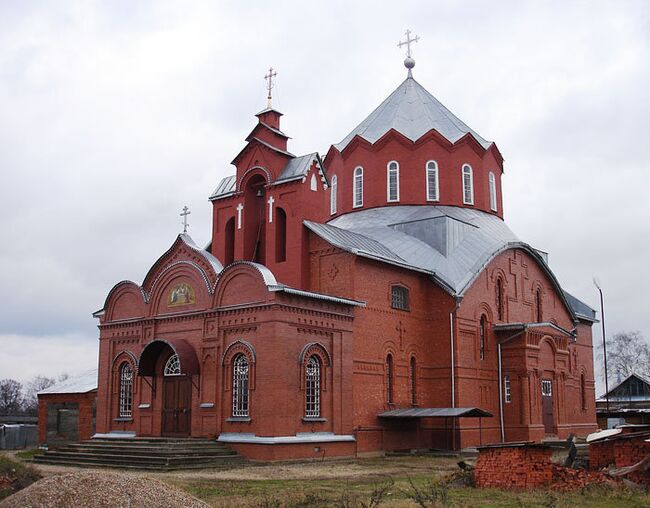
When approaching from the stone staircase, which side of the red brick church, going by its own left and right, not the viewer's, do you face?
front

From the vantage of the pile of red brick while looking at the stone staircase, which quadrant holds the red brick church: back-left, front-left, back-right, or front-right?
front-right

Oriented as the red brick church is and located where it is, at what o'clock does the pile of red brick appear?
The pile of red brick is roughly at 10 o'clock from the red brick church.

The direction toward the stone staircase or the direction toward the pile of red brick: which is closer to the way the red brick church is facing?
the stone staircase
